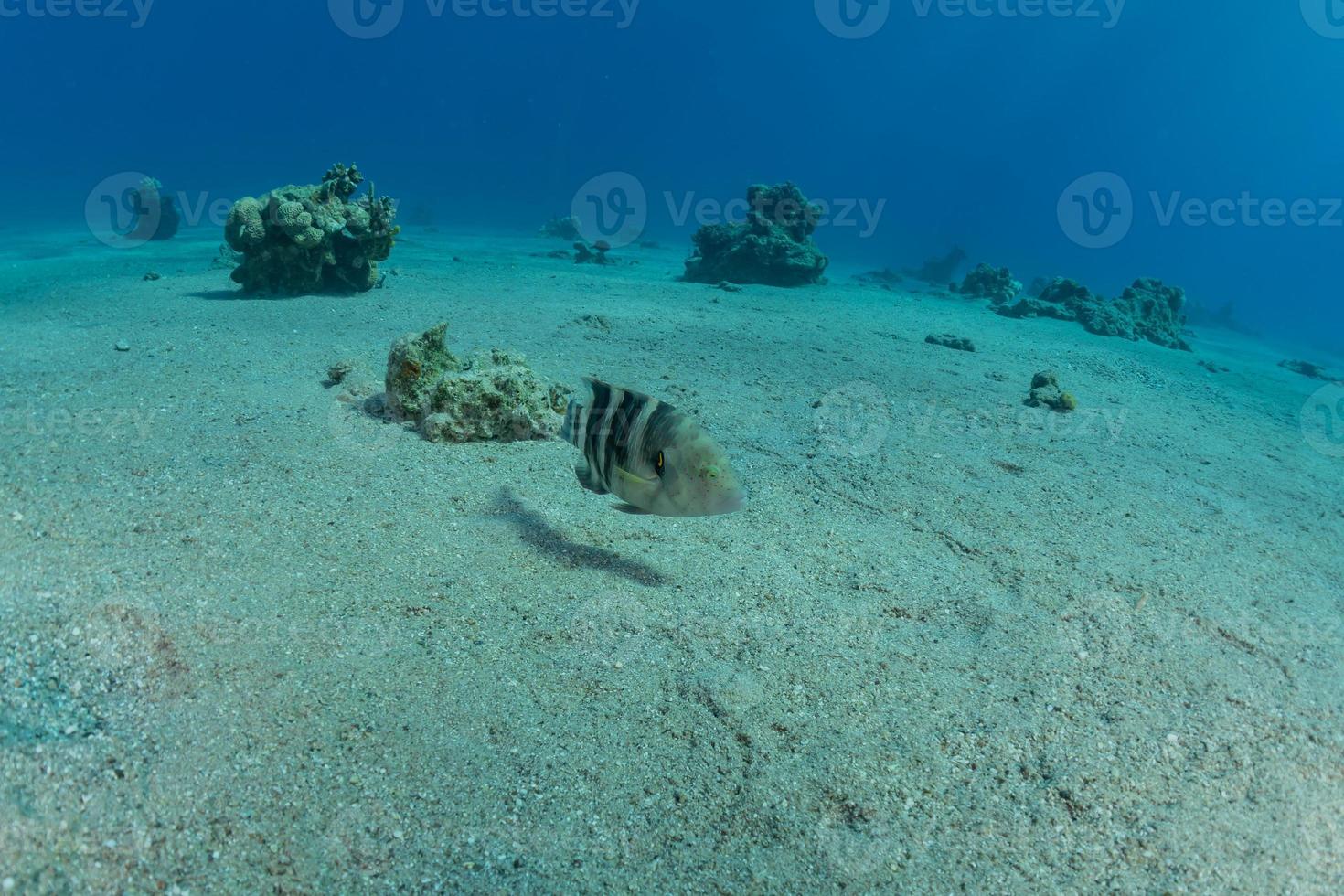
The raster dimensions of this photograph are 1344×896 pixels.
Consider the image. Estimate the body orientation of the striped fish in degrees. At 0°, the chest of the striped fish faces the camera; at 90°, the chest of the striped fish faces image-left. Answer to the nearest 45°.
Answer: approximately 315°

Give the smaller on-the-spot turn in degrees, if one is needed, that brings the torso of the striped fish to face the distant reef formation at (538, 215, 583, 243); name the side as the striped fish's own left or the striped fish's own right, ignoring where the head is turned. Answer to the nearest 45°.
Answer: approximately 135° to the striped fish's own left

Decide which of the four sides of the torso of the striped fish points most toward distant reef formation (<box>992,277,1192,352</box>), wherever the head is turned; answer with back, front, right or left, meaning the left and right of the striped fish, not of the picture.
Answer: left

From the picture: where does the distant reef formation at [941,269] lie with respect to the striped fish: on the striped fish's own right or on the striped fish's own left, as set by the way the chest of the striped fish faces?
on the striped fish's own left

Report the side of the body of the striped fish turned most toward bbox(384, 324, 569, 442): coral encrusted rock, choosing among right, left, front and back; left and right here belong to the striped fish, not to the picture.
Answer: back

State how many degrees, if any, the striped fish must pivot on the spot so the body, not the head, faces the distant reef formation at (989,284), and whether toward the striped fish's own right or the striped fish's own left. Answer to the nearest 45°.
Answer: approximately 90° to the striped fish's own left

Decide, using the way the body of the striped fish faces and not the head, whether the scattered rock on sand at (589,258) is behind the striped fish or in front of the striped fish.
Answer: behind

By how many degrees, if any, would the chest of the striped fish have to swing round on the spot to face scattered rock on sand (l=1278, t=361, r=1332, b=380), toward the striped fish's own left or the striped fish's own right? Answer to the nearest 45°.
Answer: approximately 90° to the striped fish's own left

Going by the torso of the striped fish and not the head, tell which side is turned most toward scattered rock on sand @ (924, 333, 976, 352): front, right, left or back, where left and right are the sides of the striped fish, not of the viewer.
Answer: left

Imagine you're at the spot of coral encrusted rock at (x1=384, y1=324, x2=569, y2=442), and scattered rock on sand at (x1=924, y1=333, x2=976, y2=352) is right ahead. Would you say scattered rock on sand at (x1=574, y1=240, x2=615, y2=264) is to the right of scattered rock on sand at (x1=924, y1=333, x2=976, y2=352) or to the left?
left

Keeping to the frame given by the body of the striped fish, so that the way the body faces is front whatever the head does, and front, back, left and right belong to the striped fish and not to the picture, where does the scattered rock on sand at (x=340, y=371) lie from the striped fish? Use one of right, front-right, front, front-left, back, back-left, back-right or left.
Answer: back

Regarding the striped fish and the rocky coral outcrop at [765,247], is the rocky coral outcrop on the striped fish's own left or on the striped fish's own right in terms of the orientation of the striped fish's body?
on the striped fish's own left
